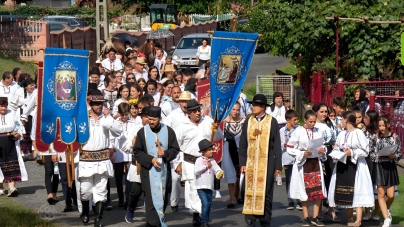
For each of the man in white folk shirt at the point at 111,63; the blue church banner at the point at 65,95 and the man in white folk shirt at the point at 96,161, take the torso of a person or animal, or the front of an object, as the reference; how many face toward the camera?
3

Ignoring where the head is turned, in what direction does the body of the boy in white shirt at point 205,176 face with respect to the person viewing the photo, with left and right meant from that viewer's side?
facing the viewer and to the right of the viewer

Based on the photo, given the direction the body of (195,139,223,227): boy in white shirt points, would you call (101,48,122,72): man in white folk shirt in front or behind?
behind

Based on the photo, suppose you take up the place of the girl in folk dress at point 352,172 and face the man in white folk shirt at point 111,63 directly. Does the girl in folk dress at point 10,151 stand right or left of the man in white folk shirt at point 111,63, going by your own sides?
left

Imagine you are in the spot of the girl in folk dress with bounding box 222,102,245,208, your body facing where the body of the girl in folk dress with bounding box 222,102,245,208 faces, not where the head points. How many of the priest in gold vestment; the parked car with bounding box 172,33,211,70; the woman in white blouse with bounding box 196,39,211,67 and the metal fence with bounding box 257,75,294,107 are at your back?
3

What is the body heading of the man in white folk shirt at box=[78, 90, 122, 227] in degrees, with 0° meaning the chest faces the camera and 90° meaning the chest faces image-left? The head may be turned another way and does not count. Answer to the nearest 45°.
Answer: approximately 0°
